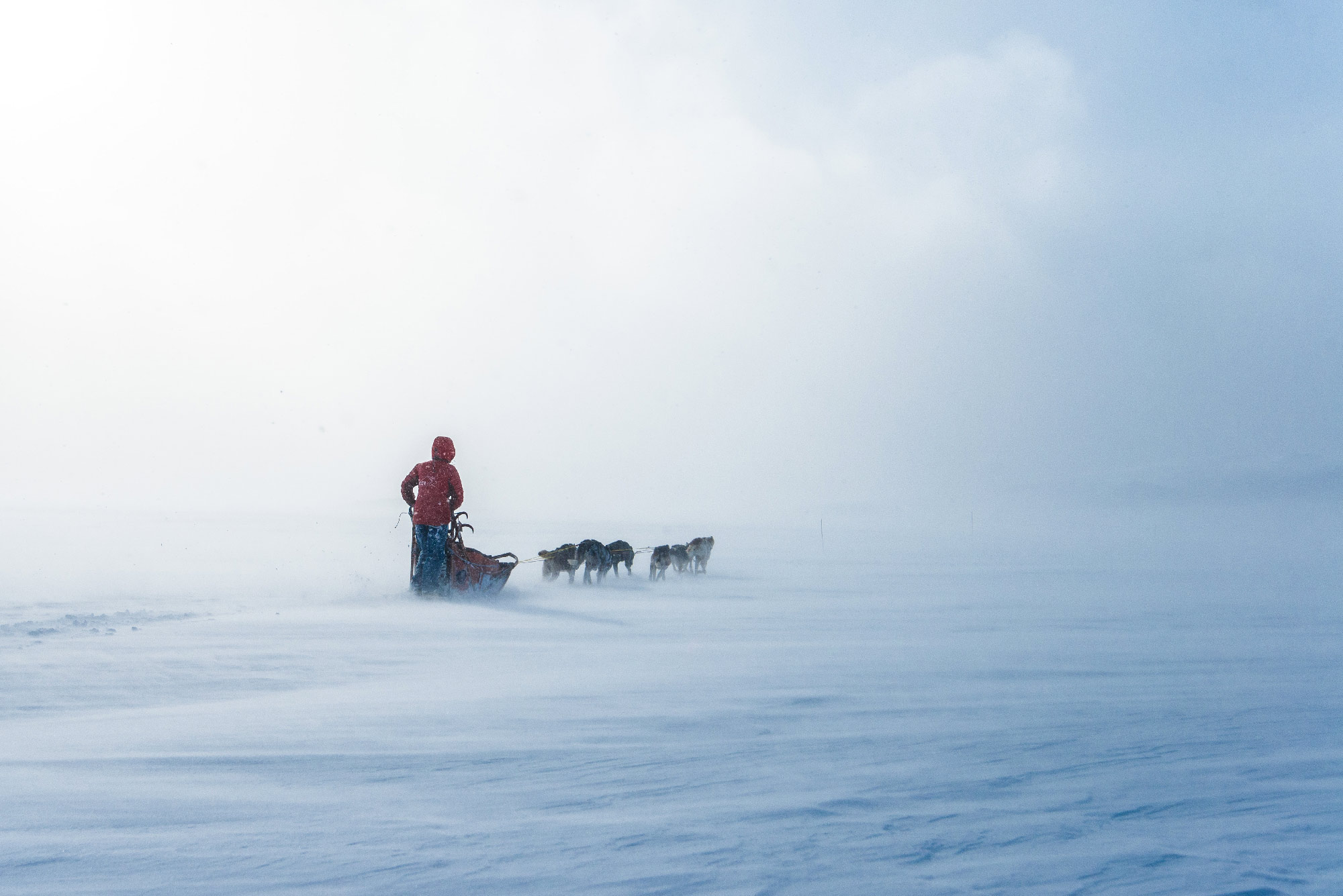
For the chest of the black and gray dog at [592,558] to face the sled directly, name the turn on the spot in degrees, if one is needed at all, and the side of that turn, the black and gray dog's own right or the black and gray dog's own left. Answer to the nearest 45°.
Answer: approximately 180°

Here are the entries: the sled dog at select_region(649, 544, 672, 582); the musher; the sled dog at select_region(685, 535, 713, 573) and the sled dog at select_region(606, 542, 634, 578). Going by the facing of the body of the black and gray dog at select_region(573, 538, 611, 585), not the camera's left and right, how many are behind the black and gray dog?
1

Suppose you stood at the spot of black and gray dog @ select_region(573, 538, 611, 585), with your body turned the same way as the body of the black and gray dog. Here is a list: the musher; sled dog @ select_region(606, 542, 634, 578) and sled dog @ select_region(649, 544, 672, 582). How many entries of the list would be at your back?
1

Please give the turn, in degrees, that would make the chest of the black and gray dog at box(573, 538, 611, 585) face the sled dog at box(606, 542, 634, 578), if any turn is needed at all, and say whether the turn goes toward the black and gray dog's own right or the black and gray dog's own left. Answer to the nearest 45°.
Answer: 0° — it already faces it

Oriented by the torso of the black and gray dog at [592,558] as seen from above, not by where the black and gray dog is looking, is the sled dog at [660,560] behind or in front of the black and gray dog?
in front

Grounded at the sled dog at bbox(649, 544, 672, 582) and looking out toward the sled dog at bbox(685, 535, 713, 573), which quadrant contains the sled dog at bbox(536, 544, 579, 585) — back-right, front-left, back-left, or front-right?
back-left

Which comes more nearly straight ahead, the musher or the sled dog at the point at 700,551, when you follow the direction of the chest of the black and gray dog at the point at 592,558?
the sled dog

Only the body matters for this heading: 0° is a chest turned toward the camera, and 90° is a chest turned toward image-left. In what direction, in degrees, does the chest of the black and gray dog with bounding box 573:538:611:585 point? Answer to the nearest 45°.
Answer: approximately 225°

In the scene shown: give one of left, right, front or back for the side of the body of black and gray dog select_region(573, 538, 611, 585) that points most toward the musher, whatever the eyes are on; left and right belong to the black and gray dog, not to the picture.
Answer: back

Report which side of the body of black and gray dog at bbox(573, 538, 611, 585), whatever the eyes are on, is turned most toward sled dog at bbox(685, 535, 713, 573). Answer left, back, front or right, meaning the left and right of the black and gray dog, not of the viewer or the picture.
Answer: front
